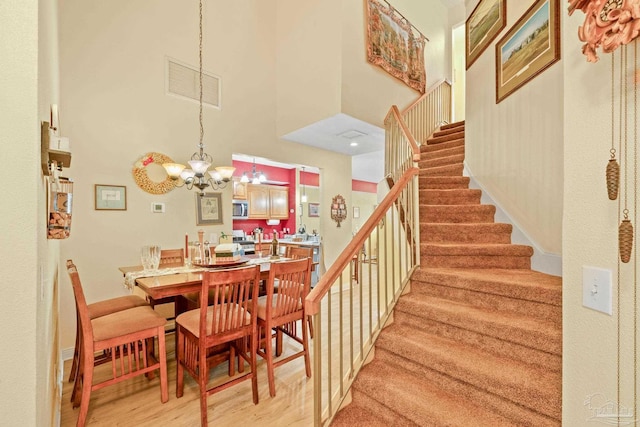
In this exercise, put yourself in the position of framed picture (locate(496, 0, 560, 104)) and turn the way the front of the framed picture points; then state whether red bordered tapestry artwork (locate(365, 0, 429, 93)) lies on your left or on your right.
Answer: on your right

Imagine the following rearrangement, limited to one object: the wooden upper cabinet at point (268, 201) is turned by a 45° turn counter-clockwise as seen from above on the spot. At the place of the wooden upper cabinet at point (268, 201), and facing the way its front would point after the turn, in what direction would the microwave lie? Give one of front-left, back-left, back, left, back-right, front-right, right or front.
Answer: right

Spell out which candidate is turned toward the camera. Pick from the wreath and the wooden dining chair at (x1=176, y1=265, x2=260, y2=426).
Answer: the wreath

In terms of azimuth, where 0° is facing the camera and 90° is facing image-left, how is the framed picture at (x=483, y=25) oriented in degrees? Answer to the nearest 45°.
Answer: approximately 45°

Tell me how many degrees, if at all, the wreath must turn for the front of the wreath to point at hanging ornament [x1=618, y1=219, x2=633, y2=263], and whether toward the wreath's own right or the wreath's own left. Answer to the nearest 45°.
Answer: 0° — it already faces it

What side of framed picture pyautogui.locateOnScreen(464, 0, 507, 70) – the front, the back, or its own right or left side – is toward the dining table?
front

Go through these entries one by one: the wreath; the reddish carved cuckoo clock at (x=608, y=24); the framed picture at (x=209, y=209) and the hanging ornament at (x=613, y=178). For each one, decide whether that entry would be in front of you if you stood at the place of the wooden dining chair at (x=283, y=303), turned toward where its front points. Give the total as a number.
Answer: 2

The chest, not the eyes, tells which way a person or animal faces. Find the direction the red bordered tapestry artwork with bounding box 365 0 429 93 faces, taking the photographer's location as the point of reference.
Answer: facing the viewer and to the right of the viewer

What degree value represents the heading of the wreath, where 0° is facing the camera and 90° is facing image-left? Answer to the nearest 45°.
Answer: approximately 0°

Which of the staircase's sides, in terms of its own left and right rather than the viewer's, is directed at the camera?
front

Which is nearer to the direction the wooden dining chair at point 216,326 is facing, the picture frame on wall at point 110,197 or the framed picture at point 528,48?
the picture frame on wall

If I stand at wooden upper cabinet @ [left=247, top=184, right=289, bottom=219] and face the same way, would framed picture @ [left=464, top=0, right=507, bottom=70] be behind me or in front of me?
in front

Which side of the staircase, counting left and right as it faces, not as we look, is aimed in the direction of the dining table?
right

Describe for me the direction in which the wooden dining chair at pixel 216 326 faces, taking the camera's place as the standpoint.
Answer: facing away from the viewer and to the left of the viewer

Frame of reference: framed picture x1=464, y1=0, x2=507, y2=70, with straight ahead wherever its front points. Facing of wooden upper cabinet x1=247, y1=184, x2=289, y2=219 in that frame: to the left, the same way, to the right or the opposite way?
to the left

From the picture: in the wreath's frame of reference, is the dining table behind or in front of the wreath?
in front

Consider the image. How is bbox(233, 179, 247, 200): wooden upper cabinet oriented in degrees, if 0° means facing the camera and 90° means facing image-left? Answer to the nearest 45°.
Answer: approximately 315°

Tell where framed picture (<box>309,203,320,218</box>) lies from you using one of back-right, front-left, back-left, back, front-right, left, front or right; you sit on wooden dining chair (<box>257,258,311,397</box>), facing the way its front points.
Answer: front-right

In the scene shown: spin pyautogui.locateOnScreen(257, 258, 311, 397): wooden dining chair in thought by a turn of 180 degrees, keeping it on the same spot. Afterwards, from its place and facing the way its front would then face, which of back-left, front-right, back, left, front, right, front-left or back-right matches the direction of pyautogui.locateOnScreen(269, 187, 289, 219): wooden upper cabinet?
back-left

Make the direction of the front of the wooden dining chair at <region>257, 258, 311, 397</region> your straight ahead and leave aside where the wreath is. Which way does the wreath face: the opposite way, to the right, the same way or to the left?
the opposite way
